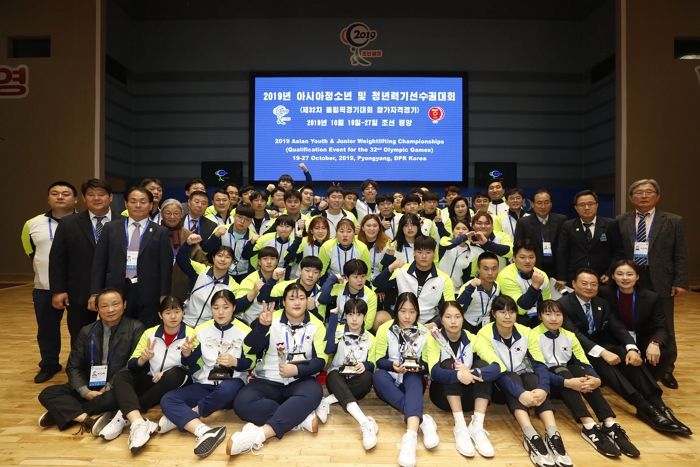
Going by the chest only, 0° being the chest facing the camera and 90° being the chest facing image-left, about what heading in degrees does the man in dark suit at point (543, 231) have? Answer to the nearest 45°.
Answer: approximately 0°

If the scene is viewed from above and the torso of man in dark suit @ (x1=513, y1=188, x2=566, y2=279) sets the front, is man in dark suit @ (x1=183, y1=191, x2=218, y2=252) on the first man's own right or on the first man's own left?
on the first man's own right

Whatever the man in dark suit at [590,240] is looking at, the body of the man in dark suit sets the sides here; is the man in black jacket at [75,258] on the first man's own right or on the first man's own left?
on the first man's own right

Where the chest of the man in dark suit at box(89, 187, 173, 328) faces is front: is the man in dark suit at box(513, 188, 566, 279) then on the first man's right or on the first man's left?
on the first man's left

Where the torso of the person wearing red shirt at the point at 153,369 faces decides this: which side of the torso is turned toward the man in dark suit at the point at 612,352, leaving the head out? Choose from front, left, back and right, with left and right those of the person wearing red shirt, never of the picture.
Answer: left

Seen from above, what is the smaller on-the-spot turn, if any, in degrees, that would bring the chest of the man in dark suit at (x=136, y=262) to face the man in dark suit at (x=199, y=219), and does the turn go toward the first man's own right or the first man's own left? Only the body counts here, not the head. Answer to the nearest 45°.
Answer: approximately 135° to the first man's own left

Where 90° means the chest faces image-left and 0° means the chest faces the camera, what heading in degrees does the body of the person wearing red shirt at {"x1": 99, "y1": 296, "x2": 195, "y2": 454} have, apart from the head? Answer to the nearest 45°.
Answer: approximately 0°

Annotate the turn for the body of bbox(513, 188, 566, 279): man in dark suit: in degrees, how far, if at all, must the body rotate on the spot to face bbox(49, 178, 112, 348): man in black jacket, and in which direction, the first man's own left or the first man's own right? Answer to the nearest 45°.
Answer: approximately 45° to the first man's own right
